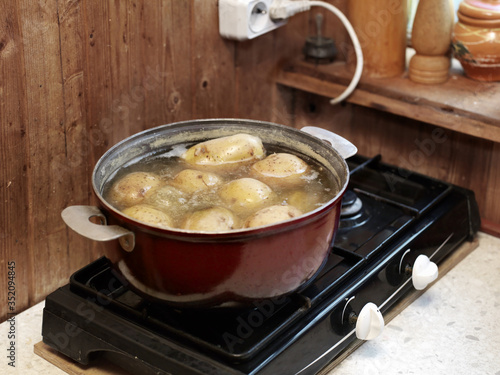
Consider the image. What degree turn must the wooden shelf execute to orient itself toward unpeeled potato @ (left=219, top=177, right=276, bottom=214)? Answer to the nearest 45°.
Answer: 0° — it already faces it

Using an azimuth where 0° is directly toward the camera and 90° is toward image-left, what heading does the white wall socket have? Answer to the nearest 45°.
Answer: approximately 315°

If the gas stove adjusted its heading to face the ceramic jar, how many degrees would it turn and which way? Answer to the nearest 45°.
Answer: approximately 90° to its left

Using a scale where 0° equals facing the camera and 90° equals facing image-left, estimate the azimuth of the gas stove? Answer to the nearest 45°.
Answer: approximately 315°
